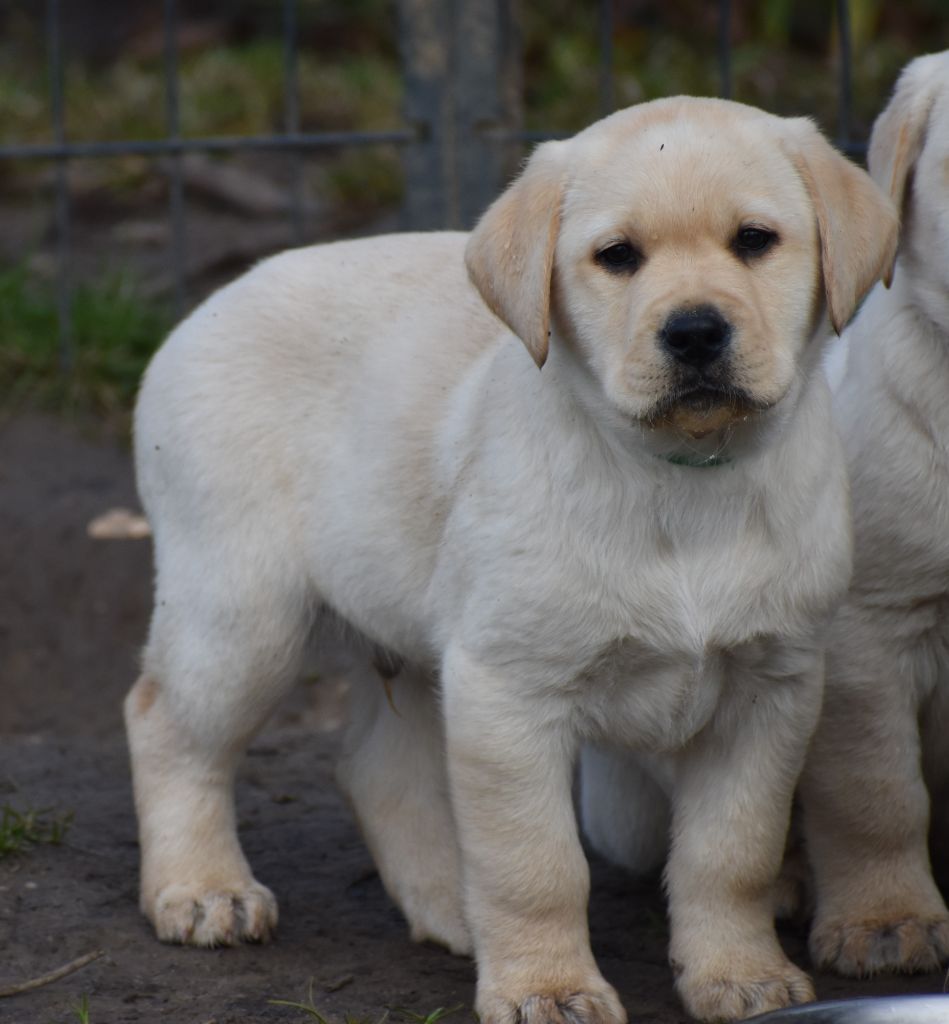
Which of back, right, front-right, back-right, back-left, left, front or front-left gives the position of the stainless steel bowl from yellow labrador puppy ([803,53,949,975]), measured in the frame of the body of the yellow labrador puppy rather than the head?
front

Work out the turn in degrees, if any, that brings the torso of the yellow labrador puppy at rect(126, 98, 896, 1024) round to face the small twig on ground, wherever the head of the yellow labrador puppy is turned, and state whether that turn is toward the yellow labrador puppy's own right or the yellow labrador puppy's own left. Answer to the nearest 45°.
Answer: approximately 135° to the yellow labrador puppy's own right

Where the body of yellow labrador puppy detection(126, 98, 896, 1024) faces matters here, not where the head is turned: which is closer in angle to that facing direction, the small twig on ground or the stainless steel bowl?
the stainless steel bowl

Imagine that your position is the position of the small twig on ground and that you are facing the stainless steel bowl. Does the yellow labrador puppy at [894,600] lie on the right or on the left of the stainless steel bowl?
left

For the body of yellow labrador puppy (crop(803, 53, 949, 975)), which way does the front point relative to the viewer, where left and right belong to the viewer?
facing the viewer

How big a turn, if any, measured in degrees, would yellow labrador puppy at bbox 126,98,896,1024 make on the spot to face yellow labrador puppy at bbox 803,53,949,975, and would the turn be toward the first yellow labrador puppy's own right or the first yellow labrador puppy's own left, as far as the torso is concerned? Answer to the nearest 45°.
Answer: approximately 45° to the first yellow labrador puppy's own left

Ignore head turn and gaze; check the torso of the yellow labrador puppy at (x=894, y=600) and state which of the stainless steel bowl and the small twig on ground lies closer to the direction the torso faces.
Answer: the stainless steel bowl

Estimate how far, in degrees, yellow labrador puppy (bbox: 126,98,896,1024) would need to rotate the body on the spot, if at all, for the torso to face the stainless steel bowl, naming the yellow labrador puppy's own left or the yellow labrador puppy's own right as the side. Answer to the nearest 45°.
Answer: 0° — it already faces it

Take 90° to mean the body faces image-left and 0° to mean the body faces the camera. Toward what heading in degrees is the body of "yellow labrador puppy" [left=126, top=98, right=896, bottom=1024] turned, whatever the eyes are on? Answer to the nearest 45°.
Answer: approximately 315°

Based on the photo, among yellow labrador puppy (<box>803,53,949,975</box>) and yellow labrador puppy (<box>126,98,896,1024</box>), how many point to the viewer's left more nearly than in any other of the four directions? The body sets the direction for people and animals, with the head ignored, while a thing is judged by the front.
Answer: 0

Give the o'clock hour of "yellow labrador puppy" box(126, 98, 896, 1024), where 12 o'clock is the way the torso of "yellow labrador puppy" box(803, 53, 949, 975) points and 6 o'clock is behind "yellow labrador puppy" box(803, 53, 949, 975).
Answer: "yellow labrador puppy" box(126, 98, 896, 1024) is roughly at 2 o'clock from "yellow labrador puppy" box(803, 53, 949, 975).

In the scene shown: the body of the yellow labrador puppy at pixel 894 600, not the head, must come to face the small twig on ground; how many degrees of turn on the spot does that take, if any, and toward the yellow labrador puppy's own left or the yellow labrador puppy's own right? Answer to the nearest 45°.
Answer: approximately 45° to the yellow labrador puppy's own right

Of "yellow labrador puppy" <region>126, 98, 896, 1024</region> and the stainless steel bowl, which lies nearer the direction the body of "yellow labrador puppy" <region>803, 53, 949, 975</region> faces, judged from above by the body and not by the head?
the stainless steel bowl
